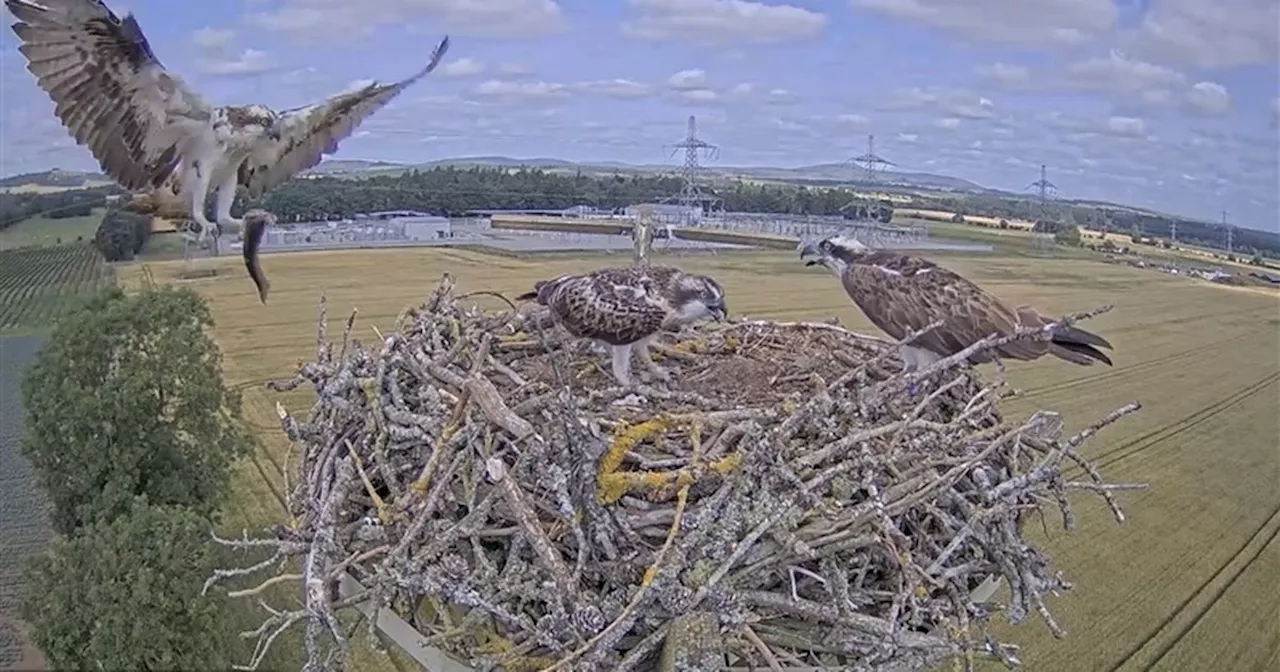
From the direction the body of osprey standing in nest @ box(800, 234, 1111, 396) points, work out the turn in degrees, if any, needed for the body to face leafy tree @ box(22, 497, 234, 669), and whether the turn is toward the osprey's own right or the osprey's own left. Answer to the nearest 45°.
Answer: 0° — it already faces it

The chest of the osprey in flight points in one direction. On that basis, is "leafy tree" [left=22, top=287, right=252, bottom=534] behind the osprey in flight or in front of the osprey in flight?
behind

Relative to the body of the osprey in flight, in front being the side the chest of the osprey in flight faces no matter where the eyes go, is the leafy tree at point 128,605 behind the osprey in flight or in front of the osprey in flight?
behind

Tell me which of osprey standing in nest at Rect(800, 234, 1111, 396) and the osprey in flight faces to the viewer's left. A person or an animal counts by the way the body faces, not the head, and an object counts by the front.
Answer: the osprey standing in nest

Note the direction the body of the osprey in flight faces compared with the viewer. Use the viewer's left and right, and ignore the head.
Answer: facing the viewer and to the right of the viewer

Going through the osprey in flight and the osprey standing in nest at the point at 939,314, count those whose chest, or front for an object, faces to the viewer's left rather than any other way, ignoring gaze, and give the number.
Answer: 1

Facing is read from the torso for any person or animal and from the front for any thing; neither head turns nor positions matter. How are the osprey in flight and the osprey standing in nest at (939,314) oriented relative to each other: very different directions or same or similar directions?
very different directions

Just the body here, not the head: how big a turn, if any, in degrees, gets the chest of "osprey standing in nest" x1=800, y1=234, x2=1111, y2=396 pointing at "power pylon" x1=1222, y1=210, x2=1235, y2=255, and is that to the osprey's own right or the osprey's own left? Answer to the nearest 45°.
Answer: approximately 135° to the osprey's own right

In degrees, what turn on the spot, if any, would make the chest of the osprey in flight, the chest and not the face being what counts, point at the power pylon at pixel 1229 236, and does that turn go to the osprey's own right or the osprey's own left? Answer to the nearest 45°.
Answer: approximately 45° to the osprey's own left

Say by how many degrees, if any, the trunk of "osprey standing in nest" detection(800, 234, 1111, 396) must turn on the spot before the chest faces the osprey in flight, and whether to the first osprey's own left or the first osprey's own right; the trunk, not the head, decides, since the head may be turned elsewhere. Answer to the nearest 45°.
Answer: approximately 45° to the first osprey's own left

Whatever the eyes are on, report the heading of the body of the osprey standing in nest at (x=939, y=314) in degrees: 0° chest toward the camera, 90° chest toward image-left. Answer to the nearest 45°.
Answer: approximately 90°
